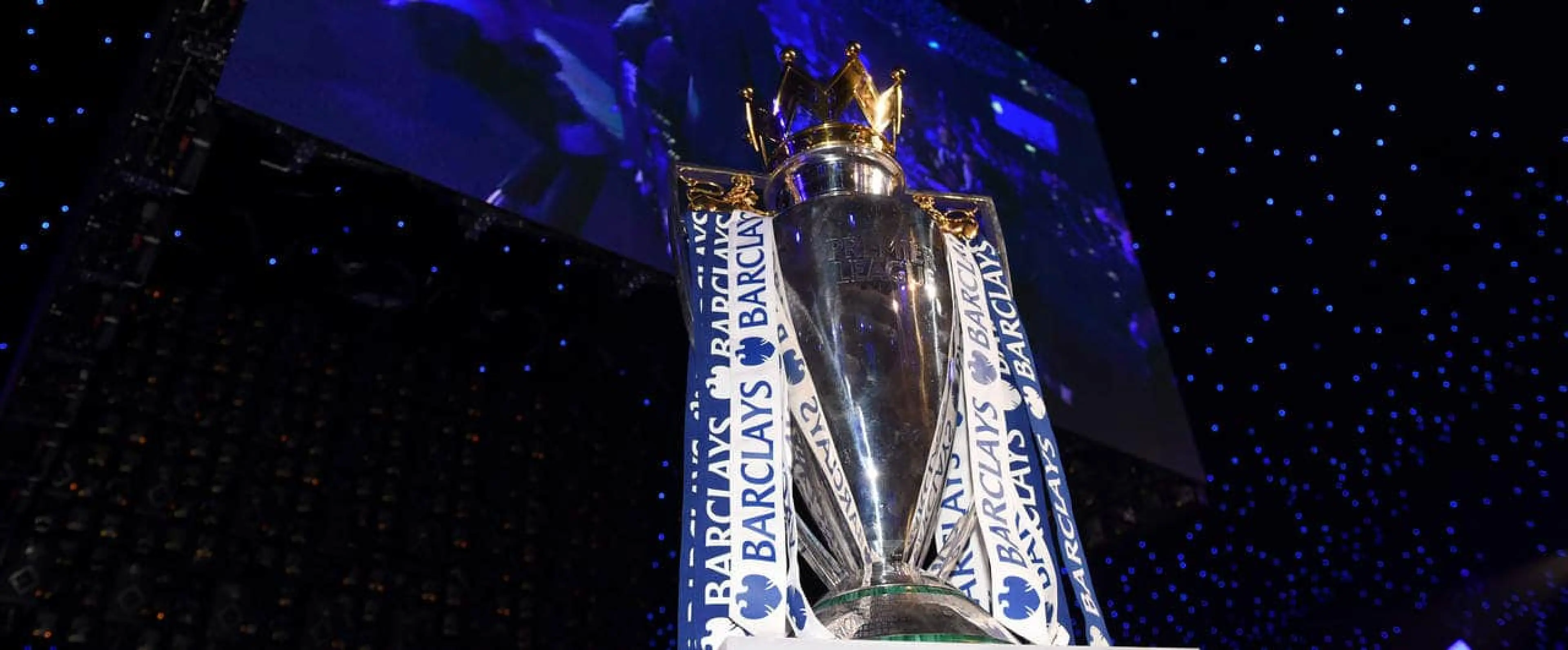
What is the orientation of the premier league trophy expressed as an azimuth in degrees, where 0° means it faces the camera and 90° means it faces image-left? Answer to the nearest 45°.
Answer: approximately 0°

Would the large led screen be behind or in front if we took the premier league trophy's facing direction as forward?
behind
